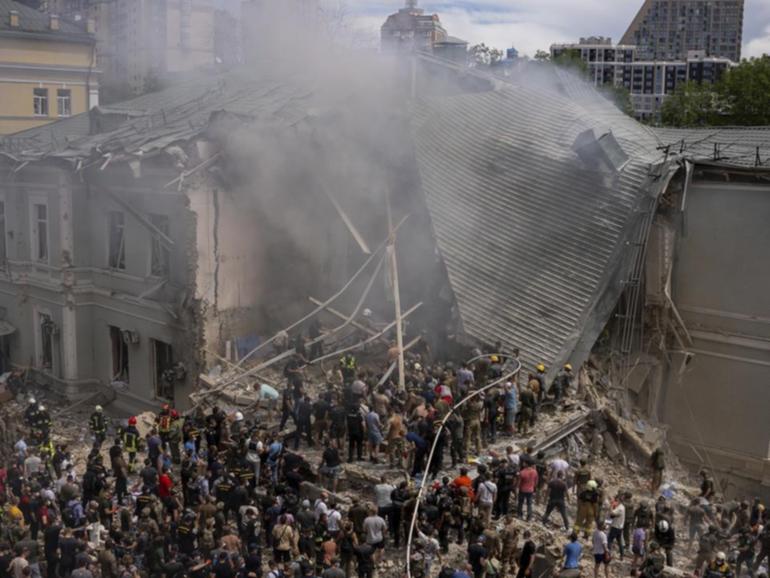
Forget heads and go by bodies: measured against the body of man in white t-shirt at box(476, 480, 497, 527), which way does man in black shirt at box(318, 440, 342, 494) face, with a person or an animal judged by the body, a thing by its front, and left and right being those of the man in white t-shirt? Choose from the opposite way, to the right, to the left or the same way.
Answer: the same way

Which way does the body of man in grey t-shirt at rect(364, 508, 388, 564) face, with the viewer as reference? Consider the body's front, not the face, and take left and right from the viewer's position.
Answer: facing away from the viewer

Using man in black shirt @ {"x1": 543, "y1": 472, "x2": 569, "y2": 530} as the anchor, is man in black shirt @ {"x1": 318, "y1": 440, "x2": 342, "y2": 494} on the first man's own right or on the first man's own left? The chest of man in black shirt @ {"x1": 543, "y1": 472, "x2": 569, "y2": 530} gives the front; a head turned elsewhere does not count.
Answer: on the first man's own left

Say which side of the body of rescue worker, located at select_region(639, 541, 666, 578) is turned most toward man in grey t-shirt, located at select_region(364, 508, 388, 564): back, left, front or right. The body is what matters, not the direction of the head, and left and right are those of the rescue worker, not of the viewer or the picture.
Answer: left

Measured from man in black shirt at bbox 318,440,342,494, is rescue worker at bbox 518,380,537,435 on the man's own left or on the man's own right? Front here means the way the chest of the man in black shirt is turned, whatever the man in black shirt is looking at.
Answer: on the man's own right

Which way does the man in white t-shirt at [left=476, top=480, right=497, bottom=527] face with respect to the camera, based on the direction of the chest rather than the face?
away from the camera

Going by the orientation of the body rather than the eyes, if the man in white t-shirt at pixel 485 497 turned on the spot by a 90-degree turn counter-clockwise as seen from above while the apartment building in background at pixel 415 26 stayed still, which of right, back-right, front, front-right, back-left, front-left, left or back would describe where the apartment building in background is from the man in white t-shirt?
right

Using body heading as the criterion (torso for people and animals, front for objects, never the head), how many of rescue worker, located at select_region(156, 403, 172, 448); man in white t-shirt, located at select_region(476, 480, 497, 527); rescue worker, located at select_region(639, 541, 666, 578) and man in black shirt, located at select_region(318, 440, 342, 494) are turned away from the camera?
4

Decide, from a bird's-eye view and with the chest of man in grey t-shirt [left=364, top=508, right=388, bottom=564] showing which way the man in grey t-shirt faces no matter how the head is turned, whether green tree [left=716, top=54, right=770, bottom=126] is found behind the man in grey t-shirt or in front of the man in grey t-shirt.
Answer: in front

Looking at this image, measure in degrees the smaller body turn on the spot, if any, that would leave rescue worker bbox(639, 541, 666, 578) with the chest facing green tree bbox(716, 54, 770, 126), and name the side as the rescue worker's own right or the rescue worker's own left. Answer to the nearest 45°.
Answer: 0° — they already face it

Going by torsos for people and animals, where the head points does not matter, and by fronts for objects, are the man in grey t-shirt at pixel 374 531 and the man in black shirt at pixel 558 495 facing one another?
no

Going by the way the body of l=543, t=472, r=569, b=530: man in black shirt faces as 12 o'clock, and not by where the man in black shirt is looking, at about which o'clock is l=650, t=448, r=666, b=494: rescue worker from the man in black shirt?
The rescue worker is roughly at 1 o'clock from the man in black shirt.

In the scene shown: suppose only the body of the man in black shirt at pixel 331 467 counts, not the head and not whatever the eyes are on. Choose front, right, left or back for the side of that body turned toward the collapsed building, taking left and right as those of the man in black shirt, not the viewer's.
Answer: front

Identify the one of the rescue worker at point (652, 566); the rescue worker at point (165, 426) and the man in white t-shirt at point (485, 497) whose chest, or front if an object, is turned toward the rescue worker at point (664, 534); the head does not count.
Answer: the rescue worker at point (652, 566)

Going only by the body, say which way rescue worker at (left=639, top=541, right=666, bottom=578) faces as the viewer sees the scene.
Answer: away from the camera

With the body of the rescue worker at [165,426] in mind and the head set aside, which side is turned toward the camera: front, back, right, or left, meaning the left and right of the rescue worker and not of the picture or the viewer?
back

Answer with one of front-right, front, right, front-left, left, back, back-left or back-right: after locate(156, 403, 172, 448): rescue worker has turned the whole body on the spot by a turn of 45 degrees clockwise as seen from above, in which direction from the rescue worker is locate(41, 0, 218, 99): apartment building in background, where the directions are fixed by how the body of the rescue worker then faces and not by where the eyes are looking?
front-left

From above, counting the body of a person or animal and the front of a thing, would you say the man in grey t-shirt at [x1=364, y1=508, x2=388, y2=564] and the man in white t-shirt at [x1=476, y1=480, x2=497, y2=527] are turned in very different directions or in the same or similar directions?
same or similar directions

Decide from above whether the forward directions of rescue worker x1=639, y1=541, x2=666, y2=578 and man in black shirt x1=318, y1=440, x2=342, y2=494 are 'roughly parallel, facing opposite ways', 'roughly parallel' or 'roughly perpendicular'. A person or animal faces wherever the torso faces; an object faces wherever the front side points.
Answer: roughly parallel

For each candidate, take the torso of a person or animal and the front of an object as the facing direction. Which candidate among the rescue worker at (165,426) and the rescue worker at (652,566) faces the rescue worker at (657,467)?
the rescue worker at (652,566)

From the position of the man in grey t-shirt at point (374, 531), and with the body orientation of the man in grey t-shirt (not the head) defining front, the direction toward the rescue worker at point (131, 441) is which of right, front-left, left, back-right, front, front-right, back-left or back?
front-left

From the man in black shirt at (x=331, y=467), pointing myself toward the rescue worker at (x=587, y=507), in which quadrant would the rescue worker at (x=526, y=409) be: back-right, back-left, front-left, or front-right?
front-left

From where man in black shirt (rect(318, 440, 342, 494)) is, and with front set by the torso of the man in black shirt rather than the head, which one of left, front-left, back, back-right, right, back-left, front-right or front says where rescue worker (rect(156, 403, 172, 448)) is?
front-left
